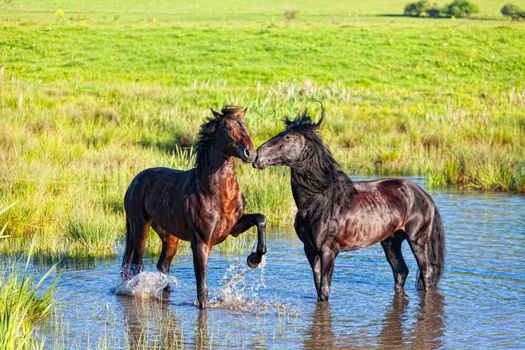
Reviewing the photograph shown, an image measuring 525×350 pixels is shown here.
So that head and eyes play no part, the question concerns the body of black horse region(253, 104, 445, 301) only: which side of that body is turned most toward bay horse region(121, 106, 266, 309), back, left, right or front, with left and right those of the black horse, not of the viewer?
front

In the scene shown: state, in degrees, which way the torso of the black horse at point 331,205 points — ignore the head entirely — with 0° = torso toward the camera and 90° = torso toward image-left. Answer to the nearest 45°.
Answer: approximately 90°

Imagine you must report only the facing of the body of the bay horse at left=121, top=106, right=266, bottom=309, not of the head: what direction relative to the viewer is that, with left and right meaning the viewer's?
facing the viewer and to the right of the viewer

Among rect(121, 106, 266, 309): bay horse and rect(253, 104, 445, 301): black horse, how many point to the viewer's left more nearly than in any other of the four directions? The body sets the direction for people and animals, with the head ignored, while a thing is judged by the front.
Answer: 1

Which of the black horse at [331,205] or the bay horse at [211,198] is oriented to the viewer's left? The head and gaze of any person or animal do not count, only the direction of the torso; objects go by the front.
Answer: the black horse
